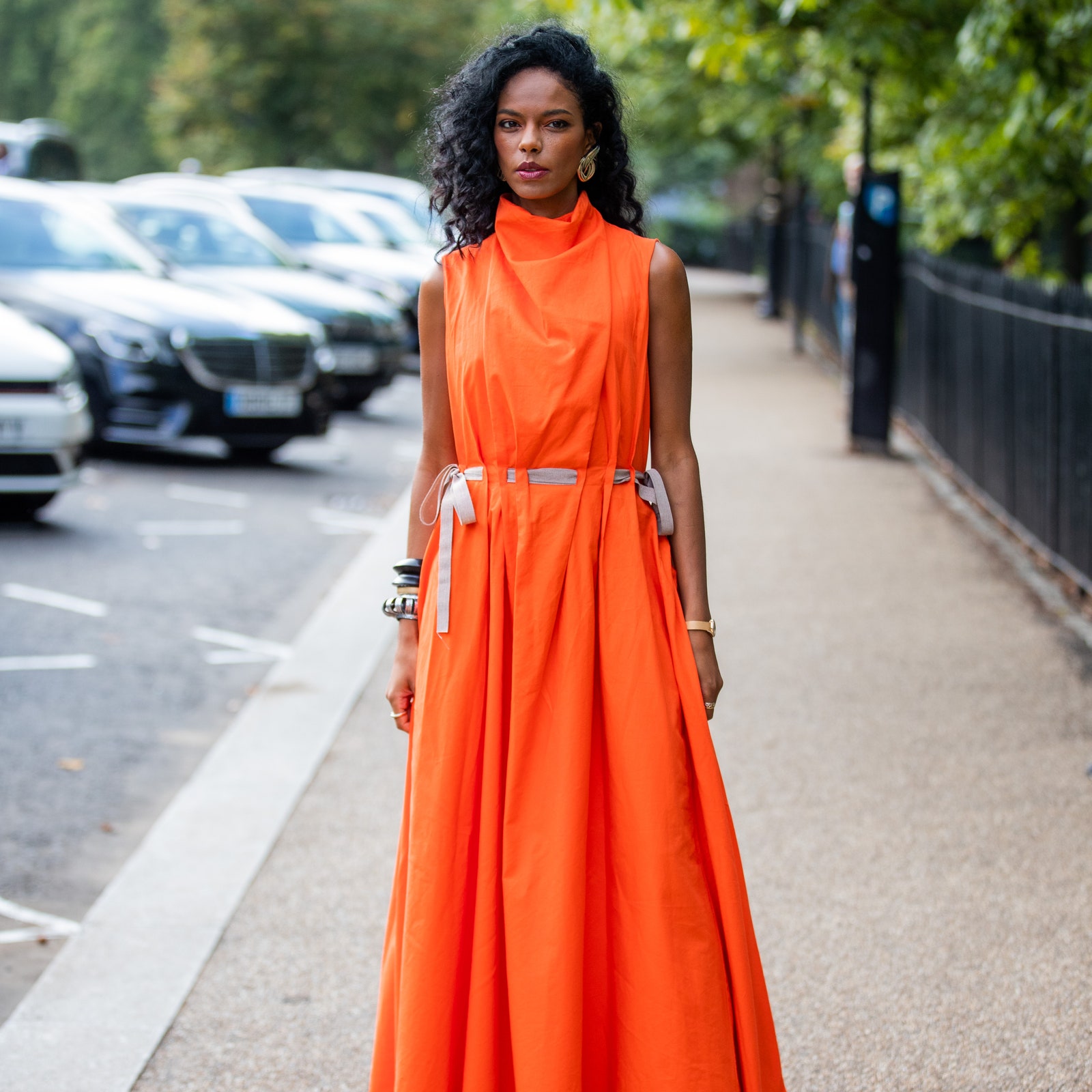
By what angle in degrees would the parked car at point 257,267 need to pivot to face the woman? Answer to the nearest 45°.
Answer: approximately 45° to its right

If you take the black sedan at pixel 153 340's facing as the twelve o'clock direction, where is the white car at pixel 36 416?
The white car is roughly at 2 o'clock from the black sedan.

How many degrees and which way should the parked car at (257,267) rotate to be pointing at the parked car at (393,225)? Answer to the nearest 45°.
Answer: approximately 135° to its left

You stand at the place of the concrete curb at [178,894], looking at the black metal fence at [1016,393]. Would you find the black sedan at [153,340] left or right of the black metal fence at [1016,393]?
left

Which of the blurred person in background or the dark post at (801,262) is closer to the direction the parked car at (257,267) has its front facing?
the blurred person in background

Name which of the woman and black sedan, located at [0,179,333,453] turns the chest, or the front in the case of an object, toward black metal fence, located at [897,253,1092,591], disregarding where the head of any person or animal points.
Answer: the black sedan

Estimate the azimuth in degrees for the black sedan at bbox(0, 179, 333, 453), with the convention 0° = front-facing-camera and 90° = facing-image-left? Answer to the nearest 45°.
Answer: approximately 315°
